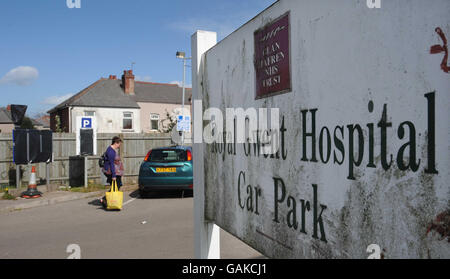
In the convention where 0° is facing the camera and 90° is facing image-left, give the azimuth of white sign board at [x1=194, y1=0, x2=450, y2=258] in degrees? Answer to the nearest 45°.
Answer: approximately 45°

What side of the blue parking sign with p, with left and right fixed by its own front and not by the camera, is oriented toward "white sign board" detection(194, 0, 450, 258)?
front

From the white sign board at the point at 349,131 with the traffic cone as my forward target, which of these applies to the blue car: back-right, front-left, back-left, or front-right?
front-right

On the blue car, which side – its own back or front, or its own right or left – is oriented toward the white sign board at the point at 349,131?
back

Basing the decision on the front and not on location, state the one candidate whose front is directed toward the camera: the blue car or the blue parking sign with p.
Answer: the blue parking sign with p

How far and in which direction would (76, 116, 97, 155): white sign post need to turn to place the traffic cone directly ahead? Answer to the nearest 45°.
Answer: approximately 45° to its right

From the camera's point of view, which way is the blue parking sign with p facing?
toward the camera

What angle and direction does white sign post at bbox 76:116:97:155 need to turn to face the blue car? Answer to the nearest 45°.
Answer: approximately 45° to its left

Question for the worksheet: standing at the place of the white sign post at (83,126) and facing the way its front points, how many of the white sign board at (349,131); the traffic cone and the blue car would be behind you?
0

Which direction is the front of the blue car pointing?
away from the camera

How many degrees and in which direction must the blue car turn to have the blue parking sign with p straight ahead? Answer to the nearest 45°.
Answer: approximately 45° to its left

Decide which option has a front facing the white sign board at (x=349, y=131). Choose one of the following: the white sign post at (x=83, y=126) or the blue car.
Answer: the white sign post

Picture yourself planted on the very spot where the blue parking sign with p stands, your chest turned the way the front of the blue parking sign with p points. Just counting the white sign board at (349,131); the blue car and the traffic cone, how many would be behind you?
0

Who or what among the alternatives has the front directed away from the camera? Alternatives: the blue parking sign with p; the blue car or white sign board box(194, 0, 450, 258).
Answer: the blue car

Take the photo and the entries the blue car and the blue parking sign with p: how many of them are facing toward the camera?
1

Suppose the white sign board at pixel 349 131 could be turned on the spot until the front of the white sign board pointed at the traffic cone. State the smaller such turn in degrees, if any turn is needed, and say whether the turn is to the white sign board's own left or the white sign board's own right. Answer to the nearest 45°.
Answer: approximately 90° to the white sign board's own right

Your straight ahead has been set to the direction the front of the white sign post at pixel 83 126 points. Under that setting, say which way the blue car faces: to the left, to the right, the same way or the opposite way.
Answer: the opposite way

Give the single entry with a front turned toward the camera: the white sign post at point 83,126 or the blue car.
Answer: the white sign post

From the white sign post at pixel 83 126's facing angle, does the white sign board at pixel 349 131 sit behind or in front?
in front
